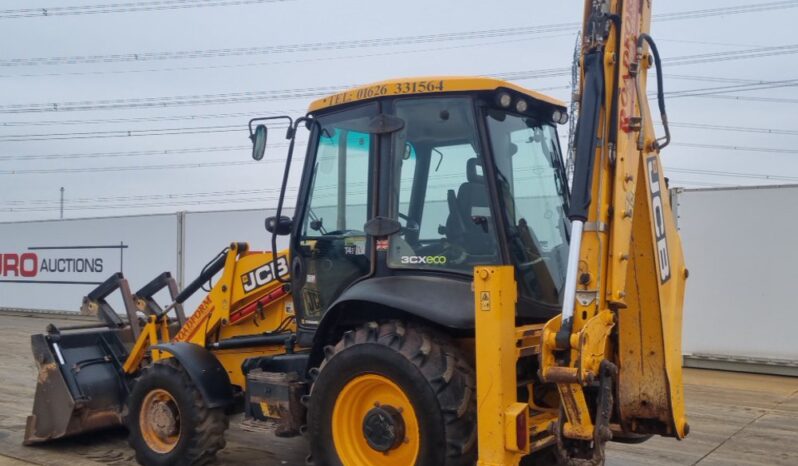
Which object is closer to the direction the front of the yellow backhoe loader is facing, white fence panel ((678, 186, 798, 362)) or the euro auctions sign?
the euro auctions sign

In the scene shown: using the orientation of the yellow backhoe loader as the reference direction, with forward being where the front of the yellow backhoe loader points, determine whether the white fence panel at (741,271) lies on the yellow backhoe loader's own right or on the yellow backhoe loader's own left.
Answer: on the yellow backhoe loader's own right

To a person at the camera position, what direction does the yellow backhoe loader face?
facing away from the viewer and to the left of the viewer

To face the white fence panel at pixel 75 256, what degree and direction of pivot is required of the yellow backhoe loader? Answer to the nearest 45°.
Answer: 0° — it already faces it

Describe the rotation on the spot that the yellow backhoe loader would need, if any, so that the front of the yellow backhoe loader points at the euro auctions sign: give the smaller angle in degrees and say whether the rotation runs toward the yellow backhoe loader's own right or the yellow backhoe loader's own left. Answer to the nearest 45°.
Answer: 0° — it already faces it
